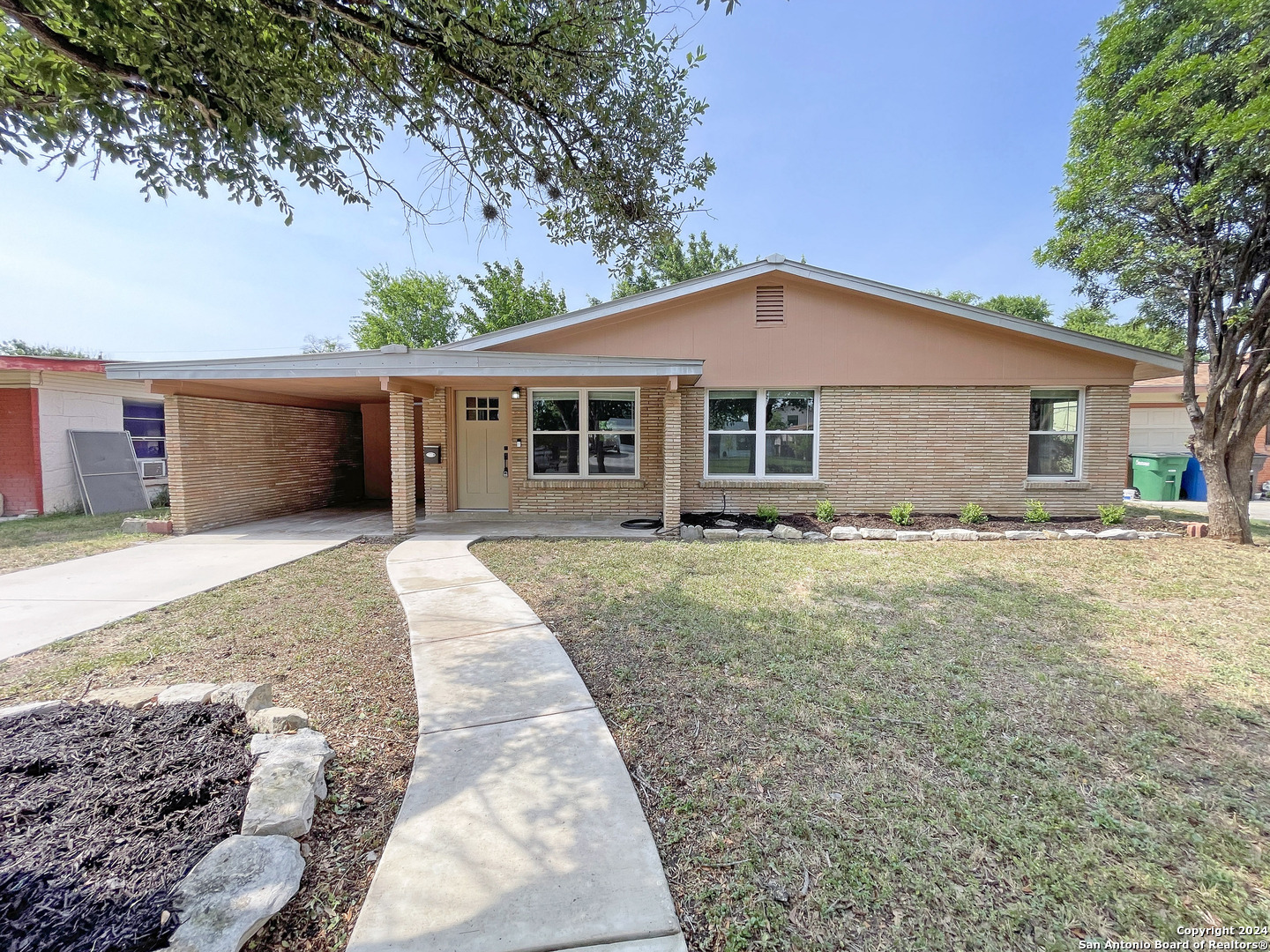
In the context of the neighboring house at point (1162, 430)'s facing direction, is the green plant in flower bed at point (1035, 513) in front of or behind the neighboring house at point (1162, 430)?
in front

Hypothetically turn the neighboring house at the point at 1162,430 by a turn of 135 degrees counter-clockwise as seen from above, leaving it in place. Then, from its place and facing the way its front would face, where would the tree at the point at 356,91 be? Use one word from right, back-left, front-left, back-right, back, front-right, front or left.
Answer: back-right

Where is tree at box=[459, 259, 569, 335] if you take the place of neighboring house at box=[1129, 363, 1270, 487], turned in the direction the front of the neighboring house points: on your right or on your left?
on your right

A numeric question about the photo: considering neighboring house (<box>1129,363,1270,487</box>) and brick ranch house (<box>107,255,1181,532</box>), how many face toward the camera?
2

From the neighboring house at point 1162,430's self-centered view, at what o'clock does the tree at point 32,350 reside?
The tree is roughly at 2 o'clock from the neighboring house.

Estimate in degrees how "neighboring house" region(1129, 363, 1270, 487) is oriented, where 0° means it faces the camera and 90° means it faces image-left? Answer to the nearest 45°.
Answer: approximately 0°

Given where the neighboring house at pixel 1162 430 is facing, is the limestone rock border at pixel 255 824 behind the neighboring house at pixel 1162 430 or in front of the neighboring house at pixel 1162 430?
in front

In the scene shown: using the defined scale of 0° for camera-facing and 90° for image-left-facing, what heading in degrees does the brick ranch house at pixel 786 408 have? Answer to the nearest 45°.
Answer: approximately 0°

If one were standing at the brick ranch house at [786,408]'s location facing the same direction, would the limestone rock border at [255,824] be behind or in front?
in front

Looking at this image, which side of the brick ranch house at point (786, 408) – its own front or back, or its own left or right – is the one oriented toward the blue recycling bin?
left

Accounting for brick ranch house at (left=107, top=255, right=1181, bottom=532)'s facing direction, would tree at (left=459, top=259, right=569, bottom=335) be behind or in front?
behind

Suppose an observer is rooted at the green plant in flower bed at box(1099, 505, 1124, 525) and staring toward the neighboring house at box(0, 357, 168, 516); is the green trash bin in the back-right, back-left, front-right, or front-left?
back-right

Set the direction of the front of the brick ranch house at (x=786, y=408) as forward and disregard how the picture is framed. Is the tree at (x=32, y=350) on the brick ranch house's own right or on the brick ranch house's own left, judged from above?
on the brick ranch house's own right

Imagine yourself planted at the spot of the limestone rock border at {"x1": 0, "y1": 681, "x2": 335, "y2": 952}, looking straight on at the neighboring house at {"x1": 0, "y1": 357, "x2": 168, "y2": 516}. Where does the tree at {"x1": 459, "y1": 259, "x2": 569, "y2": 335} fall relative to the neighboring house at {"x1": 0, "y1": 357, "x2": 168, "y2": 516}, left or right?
right

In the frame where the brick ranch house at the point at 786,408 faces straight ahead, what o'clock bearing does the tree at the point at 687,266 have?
The tree is roughly at 6 o'clock from the brick ranch house.

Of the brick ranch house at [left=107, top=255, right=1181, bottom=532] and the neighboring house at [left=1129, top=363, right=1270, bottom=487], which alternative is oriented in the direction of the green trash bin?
the neighboring house
